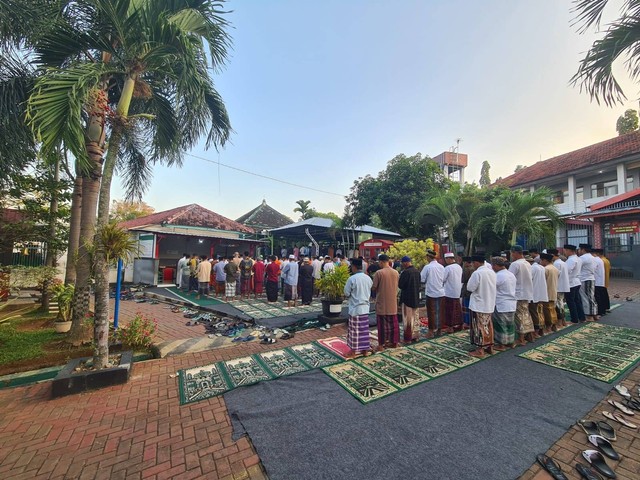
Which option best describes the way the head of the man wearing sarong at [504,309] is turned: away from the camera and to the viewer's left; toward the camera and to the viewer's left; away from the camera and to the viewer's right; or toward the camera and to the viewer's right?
away from the camera and to the viewer's left

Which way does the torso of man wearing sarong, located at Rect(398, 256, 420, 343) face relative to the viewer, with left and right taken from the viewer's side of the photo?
facing away from the viewer and to the left of the viewer

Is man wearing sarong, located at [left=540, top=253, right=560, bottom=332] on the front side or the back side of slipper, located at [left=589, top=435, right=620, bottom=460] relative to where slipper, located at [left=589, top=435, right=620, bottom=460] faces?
on the front side

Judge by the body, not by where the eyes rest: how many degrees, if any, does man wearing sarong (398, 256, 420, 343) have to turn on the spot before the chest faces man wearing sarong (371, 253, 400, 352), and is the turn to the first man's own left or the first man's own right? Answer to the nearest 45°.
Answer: approximately 90° to the first man's own left

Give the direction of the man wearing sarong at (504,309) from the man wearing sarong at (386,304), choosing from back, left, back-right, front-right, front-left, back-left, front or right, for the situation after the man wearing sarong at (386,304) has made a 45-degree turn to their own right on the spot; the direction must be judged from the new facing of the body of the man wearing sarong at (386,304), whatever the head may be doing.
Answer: right

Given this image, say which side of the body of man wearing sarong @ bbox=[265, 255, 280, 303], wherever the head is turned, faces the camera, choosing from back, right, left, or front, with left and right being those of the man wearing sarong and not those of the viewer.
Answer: back

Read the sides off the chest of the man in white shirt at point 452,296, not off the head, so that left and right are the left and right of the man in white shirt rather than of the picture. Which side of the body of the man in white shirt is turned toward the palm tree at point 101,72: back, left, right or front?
left
